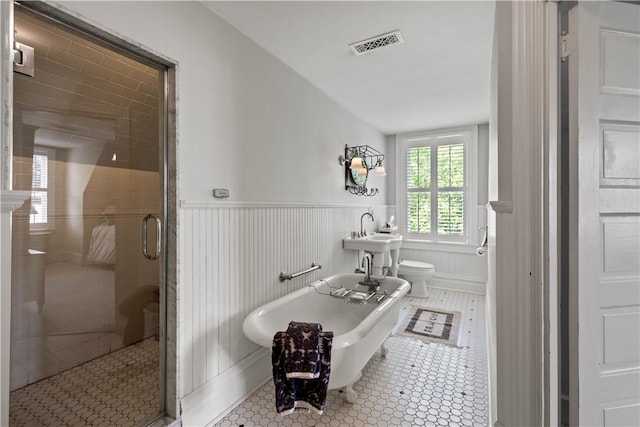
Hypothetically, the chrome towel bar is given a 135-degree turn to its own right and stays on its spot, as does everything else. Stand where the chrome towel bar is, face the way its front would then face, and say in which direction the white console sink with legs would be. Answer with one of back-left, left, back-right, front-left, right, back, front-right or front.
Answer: back-right

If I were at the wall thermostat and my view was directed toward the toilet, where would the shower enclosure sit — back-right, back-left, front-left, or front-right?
back-left

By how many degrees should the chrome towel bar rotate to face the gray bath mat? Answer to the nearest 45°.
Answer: approximately 45° to its left

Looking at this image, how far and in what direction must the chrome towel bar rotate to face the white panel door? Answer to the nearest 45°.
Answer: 0° — it already faces it

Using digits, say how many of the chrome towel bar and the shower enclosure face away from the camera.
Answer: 0

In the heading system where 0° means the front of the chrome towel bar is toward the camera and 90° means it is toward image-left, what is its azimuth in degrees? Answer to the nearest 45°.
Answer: approximately 315°

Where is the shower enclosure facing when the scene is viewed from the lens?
facing the viewer and to the right of the viewer

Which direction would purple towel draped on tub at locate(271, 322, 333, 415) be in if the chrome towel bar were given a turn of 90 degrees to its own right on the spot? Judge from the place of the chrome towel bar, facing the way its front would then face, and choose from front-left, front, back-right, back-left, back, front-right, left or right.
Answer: front-left

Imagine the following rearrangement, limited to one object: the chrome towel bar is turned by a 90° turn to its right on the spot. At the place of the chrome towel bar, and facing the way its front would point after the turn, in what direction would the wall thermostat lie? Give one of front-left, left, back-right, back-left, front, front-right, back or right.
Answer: front

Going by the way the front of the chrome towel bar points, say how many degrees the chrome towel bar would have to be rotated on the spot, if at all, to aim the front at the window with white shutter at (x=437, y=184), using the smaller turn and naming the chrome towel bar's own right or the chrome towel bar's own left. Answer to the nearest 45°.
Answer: approximately 90° to the chrome towel bar's own left

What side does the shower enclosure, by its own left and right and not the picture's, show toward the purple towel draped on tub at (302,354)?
front
